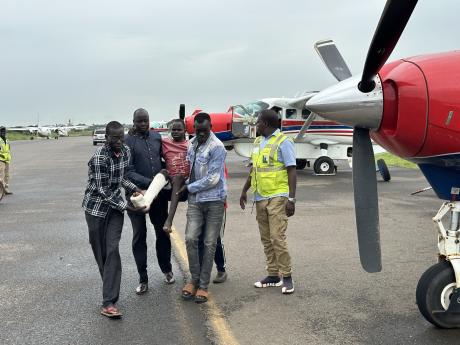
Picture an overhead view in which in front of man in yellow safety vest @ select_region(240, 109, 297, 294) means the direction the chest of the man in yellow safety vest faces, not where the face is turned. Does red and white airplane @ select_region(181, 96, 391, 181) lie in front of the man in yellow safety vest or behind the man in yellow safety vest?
behind

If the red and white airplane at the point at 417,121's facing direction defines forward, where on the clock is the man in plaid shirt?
The man in plaid shirt is roughly at 12 o'clock from the red and white airplane.

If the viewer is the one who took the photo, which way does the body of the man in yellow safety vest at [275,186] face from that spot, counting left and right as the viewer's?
facing the viewer and to the left of the viewer

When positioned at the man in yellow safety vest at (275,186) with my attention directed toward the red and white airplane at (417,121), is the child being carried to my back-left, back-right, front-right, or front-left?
back-right

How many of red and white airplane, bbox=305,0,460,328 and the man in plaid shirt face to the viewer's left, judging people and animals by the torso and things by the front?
1

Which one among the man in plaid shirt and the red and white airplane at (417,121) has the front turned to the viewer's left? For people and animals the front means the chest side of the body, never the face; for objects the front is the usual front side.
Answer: the red and white airplane

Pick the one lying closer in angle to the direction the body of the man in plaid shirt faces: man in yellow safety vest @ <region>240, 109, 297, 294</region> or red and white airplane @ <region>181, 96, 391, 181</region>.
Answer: the man in yellow safety vest

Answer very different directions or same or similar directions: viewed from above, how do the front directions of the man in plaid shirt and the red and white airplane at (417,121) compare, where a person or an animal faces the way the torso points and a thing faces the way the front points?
very different directions

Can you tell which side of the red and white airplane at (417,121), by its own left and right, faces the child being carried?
front

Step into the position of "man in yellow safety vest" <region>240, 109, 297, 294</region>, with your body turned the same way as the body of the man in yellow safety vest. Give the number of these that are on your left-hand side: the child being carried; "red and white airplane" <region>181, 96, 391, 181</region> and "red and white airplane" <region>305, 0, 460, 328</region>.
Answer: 1

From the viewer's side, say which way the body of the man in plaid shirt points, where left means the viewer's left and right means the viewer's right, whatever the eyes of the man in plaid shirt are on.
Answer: facing the viewer and to the right of the viewer

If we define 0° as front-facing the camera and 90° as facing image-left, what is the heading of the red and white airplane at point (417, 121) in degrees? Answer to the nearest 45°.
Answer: approximately 90°

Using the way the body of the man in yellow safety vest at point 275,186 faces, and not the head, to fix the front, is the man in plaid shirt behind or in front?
in front

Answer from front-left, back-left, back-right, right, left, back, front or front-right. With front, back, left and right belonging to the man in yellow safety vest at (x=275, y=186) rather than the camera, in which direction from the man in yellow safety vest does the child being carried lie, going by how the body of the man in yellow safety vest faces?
front-right
